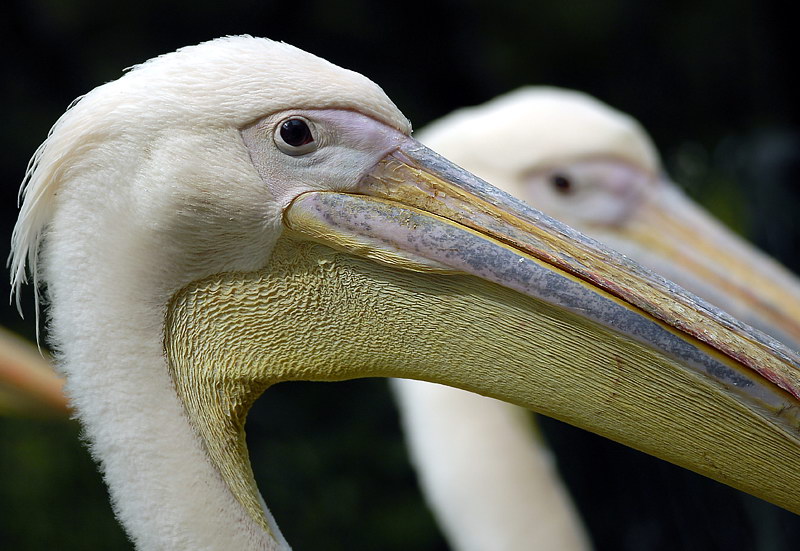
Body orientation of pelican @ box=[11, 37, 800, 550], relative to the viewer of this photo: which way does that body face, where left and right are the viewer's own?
facing to the right of the viewer

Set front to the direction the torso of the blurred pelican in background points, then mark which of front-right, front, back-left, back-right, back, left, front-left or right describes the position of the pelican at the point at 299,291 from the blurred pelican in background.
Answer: right

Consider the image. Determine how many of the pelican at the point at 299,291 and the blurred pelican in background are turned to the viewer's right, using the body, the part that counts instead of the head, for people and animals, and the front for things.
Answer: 2

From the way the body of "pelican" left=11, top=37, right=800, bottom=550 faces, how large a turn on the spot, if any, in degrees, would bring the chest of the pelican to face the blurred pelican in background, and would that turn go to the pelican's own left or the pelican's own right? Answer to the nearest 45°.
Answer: approximately 45° to the pelican's own left

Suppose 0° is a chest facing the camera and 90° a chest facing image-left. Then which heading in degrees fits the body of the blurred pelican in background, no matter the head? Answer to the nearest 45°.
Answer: approximately 270°
